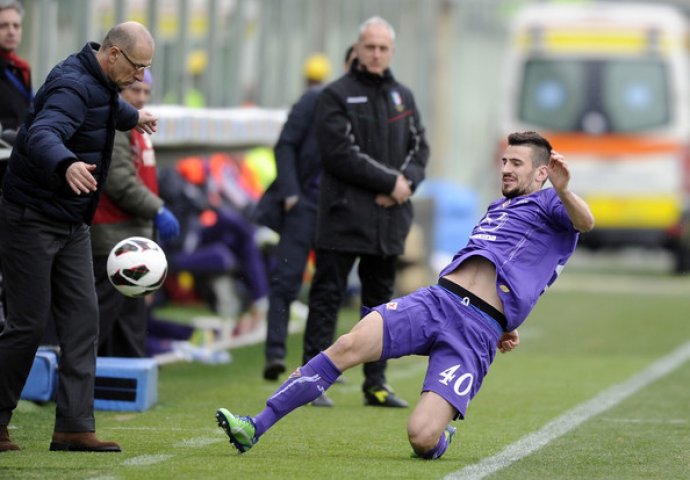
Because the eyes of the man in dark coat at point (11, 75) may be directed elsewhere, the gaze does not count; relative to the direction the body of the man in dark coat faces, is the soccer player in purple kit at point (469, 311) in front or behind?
in front

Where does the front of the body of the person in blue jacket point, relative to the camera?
to the viewer's right

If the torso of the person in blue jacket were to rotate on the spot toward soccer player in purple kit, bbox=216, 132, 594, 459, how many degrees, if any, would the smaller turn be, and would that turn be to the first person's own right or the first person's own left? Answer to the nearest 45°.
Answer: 0° — they already face them

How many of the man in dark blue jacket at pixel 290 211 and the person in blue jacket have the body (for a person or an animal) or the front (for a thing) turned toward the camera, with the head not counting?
0

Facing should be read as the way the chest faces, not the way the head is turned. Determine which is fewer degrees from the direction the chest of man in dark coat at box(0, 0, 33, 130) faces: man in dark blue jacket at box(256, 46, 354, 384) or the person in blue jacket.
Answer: the person in blue jacket
